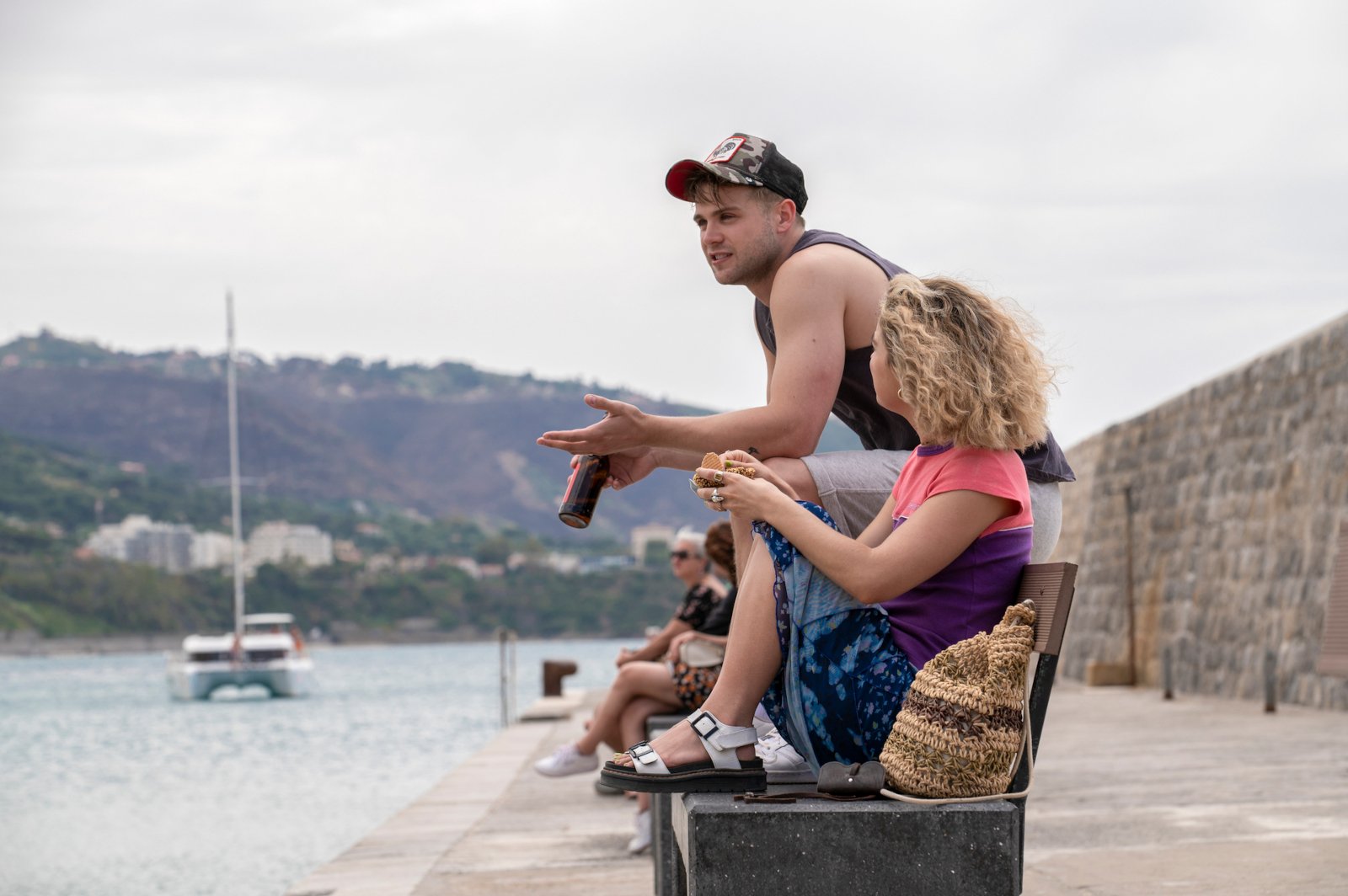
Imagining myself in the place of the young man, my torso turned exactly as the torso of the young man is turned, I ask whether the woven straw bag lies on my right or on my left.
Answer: on my left

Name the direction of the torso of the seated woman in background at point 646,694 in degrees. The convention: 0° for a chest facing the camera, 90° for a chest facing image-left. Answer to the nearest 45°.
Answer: approximately 90°

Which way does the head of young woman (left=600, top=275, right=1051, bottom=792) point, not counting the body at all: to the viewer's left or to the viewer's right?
to the viewer's left

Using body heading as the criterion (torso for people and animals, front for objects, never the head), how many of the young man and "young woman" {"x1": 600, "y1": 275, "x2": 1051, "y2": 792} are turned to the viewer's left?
2

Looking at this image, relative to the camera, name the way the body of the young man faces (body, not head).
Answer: to the viewer's left

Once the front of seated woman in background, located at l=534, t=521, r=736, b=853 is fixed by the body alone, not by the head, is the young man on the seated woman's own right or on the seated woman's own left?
on the seated woman's own left

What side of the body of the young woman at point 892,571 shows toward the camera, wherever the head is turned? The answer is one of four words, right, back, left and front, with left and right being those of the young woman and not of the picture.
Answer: left

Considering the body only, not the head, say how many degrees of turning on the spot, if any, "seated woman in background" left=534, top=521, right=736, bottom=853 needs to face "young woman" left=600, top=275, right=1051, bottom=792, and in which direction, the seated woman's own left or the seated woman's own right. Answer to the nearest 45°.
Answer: approximately 90° to the seated woman's own left
